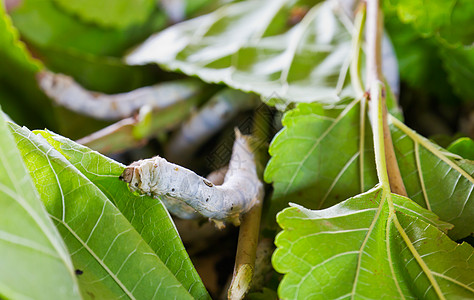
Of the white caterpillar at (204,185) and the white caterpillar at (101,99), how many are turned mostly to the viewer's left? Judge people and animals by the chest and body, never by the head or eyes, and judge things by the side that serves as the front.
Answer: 2

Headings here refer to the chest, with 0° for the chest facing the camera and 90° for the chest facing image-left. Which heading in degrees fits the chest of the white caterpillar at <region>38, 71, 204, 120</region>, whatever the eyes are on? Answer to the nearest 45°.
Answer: approximately 90°

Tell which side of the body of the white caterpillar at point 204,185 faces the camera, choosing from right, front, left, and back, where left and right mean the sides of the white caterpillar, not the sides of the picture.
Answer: left

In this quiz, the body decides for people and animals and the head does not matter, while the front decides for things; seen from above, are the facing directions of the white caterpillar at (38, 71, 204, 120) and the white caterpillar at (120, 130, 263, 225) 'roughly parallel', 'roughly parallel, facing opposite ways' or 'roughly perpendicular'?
roughly parallel
